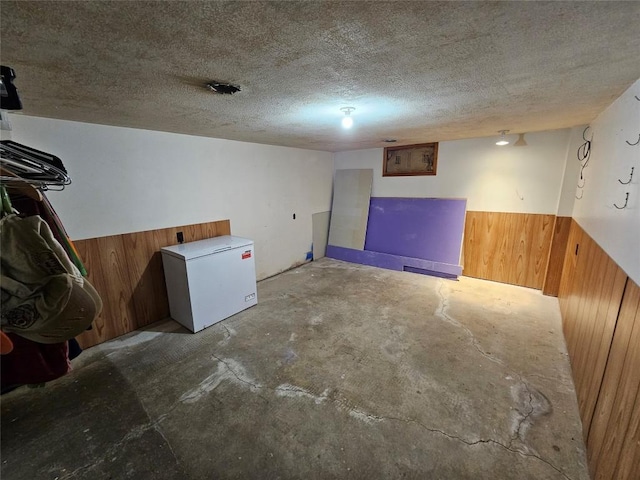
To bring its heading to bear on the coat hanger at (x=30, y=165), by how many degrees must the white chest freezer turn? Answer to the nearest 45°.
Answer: approximately 90° to its right

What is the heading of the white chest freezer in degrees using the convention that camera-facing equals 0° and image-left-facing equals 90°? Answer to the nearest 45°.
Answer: approximately 315°

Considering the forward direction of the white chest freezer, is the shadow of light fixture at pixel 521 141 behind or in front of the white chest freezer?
in front

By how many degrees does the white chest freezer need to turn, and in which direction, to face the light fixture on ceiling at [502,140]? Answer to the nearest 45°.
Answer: approximately 45° to its left

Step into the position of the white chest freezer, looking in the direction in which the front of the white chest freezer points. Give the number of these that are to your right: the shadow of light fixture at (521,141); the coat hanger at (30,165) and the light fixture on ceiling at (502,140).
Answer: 1

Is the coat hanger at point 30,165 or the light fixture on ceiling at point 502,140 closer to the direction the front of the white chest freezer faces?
the light fixture on ceiling
